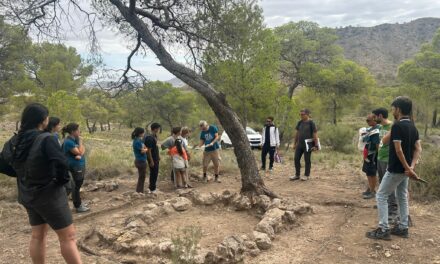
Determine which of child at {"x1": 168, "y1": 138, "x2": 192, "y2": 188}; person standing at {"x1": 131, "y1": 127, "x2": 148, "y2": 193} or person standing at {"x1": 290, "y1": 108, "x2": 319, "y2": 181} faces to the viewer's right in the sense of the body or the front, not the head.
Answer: person standing at {"x1": 131, "y1": 127, "x2": 148, "y2": 193}

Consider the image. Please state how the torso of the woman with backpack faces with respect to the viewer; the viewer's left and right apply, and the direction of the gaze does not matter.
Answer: facing away from the viewer and to the right of the viewer

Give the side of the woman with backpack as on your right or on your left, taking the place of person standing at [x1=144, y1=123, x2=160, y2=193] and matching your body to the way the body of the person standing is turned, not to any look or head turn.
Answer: on your right

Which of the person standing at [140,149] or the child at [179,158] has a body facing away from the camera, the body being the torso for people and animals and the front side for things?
the child

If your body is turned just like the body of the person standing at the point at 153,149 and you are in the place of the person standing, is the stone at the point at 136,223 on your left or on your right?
on your right

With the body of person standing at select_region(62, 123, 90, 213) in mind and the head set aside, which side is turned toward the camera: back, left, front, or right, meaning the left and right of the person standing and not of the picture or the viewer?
right

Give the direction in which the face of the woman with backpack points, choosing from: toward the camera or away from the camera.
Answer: away from the camera

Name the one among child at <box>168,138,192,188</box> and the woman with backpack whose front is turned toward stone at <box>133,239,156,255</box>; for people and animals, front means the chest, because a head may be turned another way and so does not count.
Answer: the woman with backpack

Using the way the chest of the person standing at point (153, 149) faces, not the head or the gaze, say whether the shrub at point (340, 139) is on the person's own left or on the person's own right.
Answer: on the person's own left
